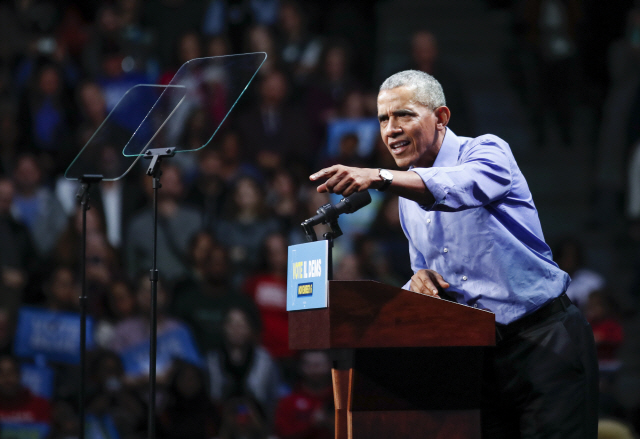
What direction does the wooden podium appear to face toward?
to the viewer's left

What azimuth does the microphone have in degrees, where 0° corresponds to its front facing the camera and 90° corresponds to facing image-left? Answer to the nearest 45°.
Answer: approximately 270°

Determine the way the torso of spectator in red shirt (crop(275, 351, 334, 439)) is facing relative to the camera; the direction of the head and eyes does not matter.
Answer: toward the camera

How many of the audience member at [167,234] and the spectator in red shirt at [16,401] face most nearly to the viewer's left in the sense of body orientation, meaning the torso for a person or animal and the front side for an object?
0

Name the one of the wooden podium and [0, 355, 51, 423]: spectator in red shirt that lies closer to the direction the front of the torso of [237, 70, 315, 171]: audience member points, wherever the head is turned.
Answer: the wooden podium

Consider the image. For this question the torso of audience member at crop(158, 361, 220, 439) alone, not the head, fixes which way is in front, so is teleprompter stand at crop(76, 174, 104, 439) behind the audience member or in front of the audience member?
in front

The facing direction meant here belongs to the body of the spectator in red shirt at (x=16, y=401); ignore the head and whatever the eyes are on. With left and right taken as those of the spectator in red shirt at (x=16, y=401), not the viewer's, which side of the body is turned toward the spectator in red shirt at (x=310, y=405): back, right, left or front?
left

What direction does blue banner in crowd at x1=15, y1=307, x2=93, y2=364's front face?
toward the camera

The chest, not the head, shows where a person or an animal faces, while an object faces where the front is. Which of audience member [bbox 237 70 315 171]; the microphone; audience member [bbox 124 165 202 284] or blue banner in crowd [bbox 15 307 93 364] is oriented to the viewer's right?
the microphone
